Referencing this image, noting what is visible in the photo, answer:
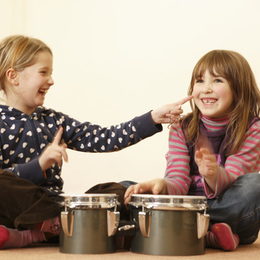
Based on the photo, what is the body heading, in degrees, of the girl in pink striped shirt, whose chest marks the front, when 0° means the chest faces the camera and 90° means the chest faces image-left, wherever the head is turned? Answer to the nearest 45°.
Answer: approximately 45°

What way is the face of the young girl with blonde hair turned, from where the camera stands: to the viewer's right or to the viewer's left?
to the viewer's right
